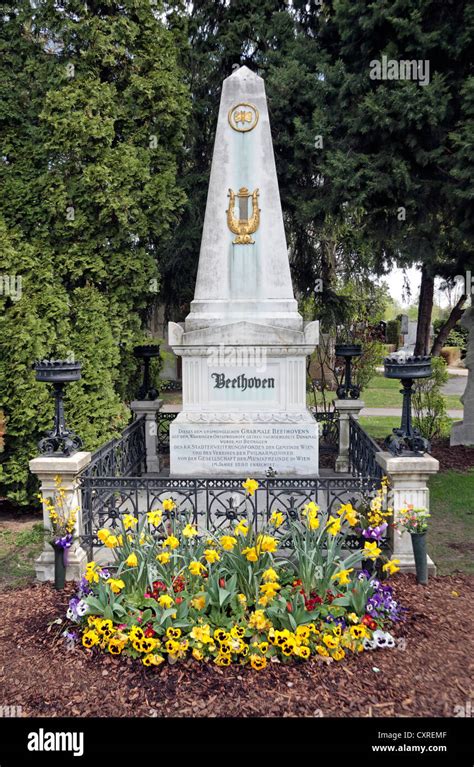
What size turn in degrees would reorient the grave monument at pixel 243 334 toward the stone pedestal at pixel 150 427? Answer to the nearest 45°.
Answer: approximately 135° to its right

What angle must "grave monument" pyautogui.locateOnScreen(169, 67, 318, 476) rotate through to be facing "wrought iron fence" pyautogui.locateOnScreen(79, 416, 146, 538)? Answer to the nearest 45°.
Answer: approximately 45° to its right

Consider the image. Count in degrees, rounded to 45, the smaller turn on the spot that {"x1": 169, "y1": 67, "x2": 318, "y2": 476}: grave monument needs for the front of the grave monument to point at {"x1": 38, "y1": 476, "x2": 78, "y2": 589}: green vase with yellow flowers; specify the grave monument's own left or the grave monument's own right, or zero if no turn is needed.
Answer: approximately 45° to the grave monument's own right

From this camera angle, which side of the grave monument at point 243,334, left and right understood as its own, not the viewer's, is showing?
front

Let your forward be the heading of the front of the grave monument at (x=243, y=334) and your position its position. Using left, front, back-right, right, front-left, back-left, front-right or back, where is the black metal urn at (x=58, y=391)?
front-right

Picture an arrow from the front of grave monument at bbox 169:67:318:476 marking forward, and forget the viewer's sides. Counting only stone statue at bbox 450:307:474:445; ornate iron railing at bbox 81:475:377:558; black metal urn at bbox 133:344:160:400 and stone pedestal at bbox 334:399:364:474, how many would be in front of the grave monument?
1

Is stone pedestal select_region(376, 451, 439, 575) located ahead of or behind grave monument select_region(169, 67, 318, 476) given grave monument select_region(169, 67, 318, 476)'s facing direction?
ahead

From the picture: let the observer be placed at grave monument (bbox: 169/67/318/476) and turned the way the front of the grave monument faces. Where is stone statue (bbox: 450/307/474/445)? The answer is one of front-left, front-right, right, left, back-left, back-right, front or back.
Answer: back-left

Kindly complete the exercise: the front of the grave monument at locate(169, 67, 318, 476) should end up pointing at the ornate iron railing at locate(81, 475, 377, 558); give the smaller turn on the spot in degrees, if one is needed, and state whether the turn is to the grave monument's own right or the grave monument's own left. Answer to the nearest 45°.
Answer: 0° — it already faces it

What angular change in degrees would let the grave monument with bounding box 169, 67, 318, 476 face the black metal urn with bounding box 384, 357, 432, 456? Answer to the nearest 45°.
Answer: approximately 45° to its left

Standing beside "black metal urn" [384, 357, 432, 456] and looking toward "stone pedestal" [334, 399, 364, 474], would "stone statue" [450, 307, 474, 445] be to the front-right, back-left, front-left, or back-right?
front-right

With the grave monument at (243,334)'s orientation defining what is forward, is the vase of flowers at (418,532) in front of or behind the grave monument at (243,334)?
in front

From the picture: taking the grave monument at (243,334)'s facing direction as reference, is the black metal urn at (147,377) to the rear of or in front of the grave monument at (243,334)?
to the rear
